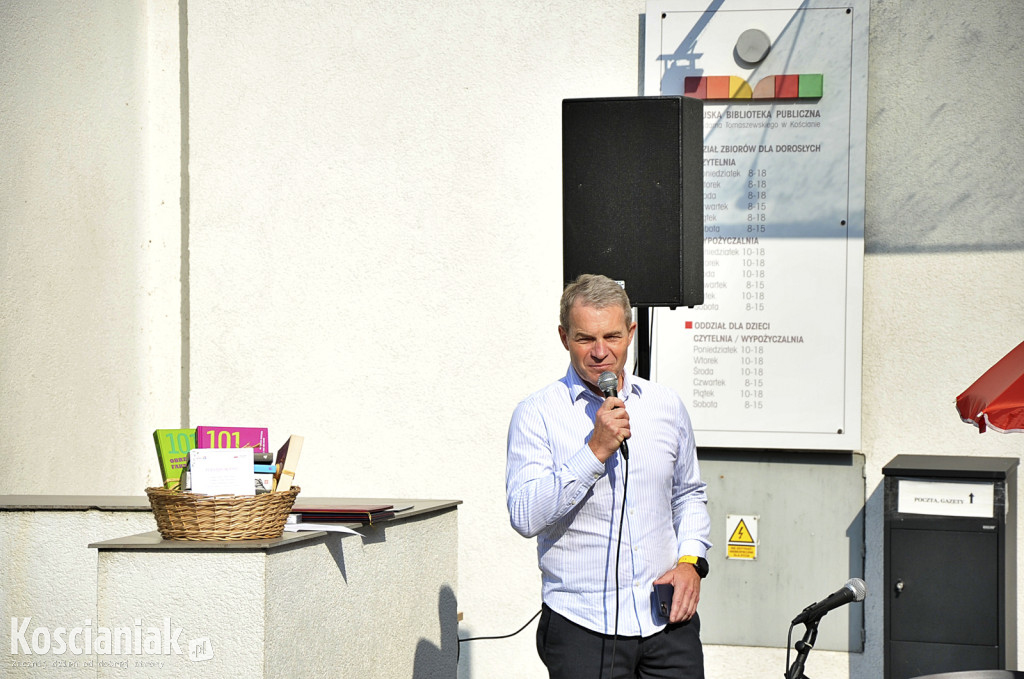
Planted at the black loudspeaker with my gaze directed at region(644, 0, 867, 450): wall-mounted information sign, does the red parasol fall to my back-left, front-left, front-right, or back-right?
front-right

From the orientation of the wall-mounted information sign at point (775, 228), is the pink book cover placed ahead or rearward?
ahead

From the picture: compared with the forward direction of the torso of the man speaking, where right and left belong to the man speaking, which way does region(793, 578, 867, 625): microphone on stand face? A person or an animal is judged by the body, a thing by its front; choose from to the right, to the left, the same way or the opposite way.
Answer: to the left

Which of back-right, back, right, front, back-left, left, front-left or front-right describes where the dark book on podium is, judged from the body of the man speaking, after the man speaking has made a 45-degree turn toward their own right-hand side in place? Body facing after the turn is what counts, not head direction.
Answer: right

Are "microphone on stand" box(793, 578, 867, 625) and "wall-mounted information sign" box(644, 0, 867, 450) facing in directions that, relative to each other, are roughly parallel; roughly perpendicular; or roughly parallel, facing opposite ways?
roughly perpendicular

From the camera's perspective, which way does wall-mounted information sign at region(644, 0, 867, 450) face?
toward the camera

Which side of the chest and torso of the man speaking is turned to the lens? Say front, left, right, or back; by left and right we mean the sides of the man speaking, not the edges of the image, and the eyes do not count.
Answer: front

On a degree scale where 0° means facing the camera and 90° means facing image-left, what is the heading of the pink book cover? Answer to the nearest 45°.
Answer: approximately 0°

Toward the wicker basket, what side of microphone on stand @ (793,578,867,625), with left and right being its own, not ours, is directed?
back
